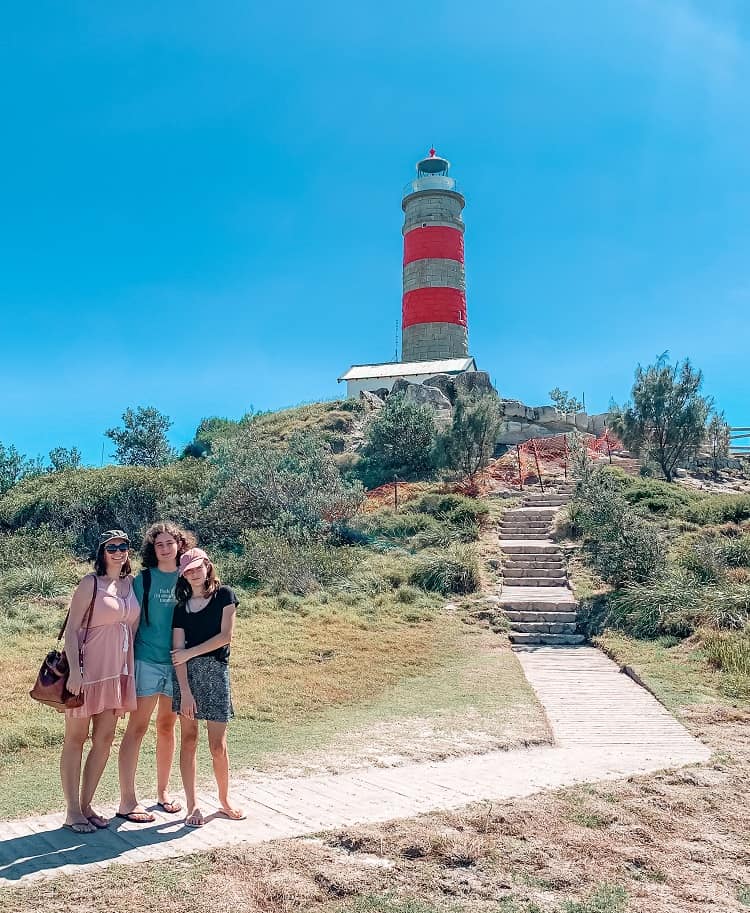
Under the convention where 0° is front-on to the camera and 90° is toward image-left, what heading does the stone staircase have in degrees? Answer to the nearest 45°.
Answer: approximately 0°

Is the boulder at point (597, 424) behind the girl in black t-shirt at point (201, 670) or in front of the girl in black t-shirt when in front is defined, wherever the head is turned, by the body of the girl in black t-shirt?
behind

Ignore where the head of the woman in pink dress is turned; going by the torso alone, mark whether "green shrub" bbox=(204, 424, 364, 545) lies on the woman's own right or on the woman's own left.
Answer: on the woman's own left

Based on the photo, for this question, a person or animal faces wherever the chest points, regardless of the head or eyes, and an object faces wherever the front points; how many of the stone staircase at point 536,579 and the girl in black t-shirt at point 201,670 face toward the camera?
2

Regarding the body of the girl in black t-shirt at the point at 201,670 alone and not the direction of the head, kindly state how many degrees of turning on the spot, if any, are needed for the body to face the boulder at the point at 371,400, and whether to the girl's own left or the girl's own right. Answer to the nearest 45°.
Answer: approximately 180°

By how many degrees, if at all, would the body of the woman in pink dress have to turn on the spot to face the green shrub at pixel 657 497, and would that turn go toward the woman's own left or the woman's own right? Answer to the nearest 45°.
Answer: approximately 90° to the woman's own left

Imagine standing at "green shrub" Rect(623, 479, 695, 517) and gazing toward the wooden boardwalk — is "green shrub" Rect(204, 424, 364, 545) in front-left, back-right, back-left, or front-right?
front-right

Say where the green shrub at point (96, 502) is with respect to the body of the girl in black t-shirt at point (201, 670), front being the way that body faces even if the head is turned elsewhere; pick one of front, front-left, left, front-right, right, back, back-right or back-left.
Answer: back

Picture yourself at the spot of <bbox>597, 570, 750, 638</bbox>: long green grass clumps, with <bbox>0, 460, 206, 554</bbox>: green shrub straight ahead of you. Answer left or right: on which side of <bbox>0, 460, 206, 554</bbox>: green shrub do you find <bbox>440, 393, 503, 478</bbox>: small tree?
right

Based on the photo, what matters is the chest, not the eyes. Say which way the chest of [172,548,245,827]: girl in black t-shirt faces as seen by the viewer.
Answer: toward the camera

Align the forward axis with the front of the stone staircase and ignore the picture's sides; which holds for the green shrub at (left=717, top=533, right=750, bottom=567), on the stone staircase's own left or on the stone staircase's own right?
on the stone staircase's own left
